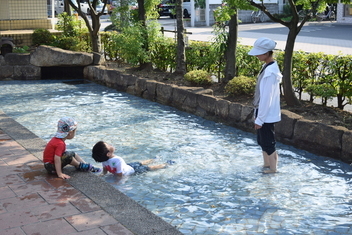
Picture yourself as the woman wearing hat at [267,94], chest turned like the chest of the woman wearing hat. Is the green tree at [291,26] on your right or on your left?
on your right

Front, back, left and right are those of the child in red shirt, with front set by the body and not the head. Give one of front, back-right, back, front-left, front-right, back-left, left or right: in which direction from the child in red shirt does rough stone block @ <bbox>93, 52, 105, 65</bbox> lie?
left

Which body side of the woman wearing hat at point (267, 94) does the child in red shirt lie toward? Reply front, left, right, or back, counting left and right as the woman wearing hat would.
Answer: front

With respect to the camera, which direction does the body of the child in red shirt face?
to the viewer's right

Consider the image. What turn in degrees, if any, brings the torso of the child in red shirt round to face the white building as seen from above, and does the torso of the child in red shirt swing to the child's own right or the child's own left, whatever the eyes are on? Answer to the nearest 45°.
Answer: approximately 45° to the child's own left

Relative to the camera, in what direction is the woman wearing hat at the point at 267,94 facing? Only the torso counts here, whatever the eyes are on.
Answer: to the viewer's left

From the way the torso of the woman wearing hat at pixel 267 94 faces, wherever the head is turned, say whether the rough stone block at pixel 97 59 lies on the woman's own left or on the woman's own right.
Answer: on the woman's own right

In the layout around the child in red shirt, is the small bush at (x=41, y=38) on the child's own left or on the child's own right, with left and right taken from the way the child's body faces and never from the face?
on the child's own left

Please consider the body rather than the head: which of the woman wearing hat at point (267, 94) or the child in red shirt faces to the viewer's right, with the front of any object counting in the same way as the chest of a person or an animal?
the child in red shirt

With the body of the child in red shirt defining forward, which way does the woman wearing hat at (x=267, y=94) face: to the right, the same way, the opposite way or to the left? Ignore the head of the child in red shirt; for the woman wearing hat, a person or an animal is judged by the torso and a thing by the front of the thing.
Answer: the opposite way

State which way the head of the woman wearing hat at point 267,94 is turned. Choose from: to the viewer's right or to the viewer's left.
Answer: to the viewer's left

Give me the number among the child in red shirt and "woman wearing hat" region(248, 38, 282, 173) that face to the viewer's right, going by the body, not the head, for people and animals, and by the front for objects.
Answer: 1

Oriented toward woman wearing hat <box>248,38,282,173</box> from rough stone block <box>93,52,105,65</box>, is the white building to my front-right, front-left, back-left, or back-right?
back-left

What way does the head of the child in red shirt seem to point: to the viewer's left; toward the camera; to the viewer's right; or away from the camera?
to the viewer's right

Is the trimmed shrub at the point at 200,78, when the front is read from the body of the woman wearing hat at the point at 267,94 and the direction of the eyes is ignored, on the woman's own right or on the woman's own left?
on the woman's own right
